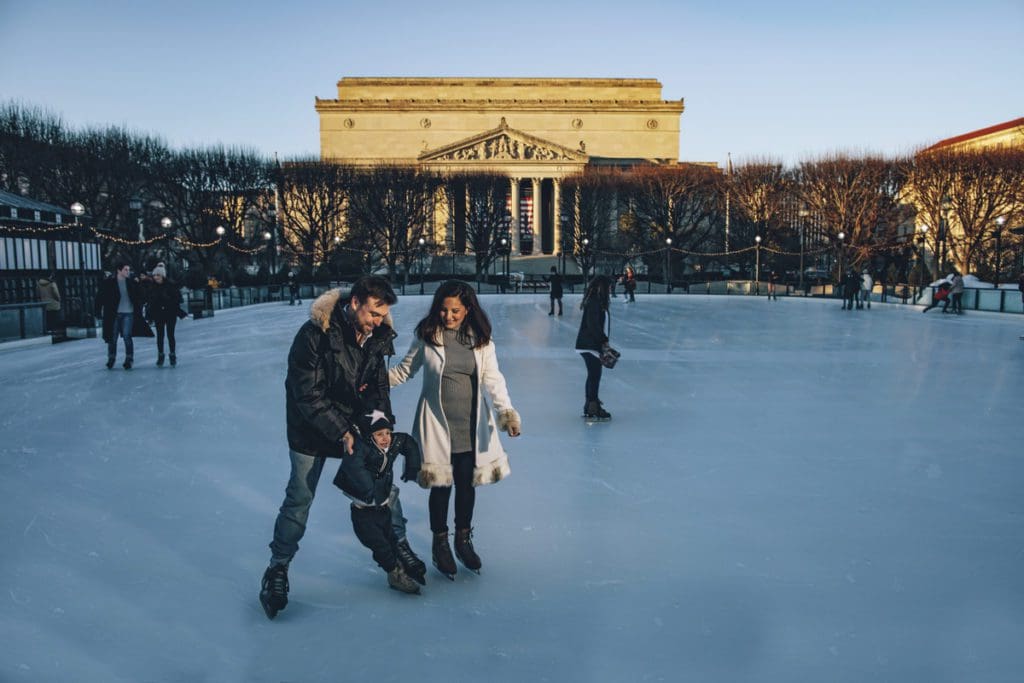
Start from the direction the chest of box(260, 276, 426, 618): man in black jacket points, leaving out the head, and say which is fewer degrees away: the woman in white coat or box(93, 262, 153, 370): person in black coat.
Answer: the woman in white coat

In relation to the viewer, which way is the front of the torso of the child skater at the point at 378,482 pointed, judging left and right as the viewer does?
facing the viewer and to the right of the viewer

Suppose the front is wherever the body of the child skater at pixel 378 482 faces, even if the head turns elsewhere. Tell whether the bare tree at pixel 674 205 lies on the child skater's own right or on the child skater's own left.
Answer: on the child skater's own left

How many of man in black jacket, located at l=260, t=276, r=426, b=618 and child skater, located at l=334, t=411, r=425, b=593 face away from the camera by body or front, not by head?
0
